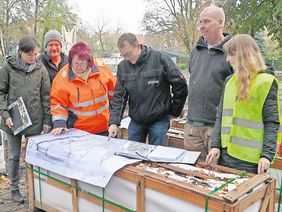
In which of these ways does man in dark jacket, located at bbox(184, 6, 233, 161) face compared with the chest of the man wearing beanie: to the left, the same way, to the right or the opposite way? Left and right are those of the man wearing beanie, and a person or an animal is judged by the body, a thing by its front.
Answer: to the right

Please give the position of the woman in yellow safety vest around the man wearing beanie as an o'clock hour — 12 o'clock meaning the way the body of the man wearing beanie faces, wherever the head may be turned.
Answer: The woman in yellow safety vest is roughly at 11 o'clock from the man wearing beanie.

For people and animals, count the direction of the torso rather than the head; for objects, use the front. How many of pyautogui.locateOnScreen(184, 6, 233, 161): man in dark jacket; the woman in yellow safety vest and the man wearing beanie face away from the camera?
0

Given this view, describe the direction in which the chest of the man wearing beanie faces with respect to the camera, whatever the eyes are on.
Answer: toward the camera

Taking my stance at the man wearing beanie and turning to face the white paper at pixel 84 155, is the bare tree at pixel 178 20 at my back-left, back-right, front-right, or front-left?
back-left

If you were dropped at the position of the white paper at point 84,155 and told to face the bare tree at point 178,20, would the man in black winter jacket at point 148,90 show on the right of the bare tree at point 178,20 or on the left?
right

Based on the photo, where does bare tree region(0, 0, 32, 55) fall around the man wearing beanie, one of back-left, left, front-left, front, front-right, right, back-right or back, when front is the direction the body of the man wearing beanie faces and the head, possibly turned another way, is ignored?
back

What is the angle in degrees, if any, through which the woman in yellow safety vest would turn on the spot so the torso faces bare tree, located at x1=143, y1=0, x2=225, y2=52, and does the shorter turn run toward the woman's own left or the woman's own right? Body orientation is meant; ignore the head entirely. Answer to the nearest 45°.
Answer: approximately 135° to the woman's own right

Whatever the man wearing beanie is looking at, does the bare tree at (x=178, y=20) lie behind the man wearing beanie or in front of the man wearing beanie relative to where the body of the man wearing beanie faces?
behind

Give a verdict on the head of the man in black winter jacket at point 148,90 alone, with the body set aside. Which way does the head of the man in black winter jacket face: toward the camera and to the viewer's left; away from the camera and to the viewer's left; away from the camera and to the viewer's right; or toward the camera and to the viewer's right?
toward the camera and to the viewer's left

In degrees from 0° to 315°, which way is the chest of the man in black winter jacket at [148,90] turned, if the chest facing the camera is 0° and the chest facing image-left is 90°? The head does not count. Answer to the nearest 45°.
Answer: approximately 45°

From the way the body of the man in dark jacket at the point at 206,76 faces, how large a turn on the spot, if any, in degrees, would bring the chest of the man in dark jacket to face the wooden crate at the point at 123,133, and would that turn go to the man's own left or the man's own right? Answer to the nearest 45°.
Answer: approximately 90° to the man's own right
